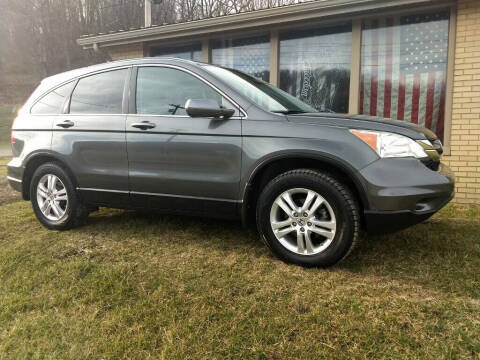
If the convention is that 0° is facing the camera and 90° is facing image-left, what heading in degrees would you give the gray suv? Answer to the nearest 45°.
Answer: approximately 315°

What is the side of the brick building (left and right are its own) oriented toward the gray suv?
front

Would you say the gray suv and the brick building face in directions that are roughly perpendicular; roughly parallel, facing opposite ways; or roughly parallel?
roughly perpendicular

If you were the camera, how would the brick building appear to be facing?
facing the viewer and to the left of the viewer

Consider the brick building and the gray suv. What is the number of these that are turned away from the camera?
0
